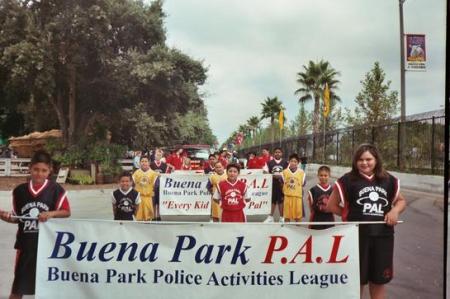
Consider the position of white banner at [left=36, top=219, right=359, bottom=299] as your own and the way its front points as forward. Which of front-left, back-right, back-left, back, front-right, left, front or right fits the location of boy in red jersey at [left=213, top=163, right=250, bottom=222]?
back

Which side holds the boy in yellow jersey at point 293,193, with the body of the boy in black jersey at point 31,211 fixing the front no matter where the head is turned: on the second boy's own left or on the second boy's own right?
on the second boy's own left

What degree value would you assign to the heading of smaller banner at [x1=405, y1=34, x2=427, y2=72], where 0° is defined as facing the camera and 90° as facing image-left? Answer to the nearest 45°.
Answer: approximately 0°

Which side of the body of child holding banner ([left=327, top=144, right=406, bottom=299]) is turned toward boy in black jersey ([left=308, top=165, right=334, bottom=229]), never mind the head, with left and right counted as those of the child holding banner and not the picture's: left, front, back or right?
back
